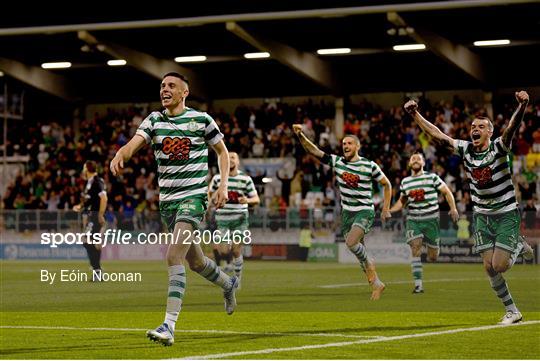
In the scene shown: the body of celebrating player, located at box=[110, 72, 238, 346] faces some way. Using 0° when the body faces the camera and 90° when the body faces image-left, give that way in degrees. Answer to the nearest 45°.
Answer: approximately 45°

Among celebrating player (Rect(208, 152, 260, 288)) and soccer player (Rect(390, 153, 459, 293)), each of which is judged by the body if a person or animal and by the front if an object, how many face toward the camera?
2

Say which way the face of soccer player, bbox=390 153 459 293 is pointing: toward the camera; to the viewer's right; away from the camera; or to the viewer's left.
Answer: toward the camera

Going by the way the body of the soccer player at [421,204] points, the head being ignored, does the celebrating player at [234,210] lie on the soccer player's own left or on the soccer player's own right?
on the soccer player's own right

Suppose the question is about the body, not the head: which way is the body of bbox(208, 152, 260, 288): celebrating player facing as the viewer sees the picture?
toward the camera

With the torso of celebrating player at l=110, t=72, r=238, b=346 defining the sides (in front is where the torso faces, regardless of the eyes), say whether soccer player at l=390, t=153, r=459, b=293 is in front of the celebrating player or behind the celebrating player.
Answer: behind

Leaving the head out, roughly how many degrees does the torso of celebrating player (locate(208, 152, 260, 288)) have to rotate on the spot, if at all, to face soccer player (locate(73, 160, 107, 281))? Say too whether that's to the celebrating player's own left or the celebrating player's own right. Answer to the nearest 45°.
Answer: approximately 135° to the celebrating player's own right

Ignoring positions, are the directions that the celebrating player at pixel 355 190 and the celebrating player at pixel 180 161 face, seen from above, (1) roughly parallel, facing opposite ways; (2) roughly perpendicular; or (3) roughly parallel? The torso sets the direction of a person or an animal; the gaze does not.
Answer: roughly parallel

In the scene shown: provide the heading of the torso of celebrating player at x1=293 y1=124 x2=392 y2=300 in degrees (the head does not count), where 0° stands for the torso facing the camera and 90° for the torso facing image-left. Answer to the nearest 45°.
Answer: approximately 45°

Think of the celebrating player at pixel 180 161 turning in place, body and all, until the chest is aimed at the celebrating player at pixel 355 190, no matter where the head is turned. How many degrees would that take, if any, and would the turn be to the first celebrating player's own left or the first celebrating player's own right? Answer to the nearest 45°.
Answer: approximately 180°

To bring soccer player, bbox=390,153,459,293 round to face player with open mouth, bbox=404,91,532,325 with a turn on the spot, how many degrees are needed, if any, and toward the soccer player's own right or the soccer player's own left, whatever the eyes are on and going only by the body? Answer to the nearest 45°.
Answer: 0° — they already face them
